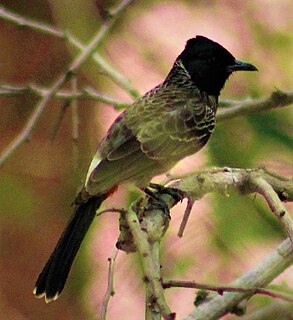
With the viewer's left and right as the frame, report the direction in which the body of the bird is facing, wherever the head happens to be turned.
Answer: facing to the right of the viewer
